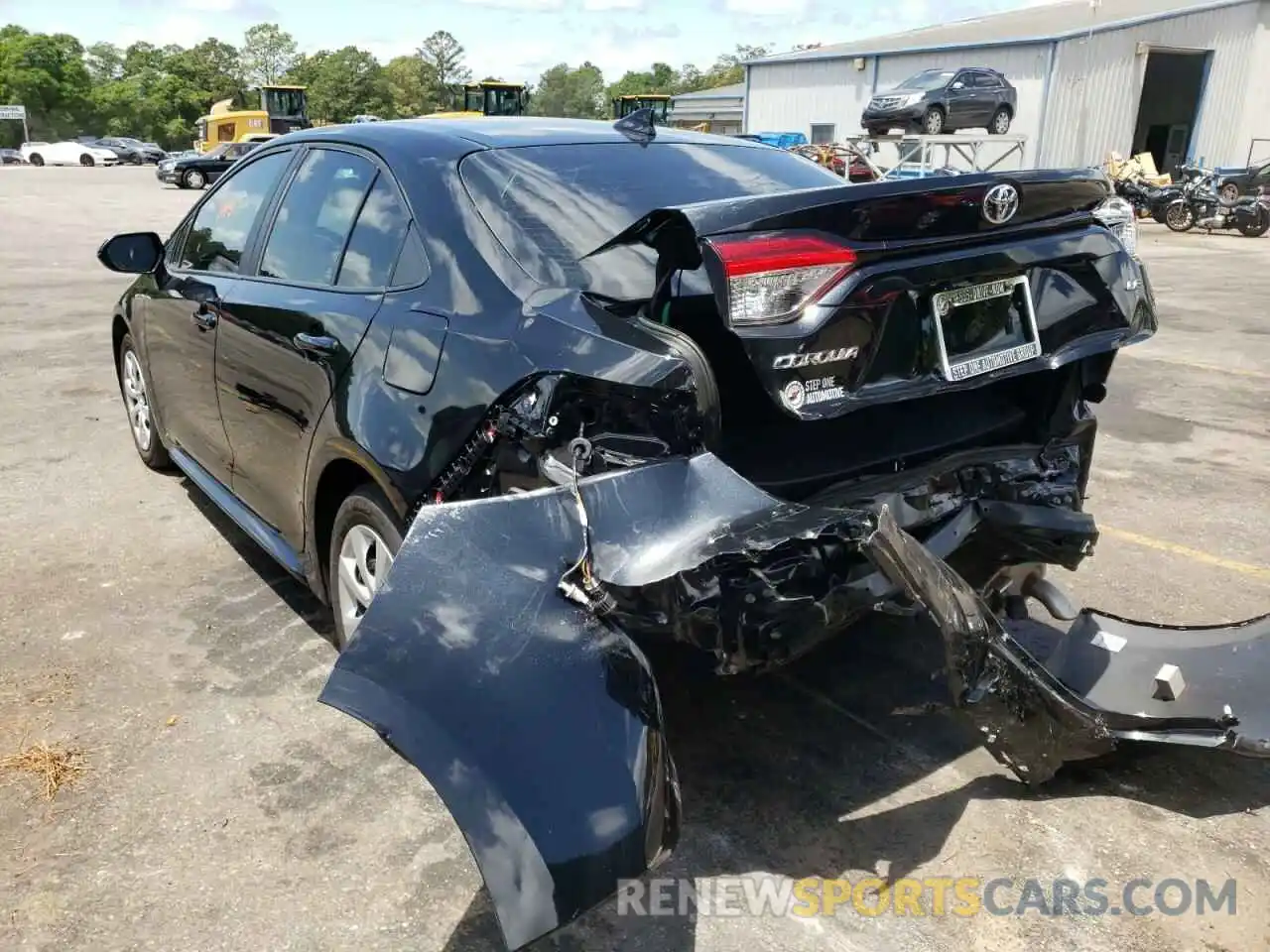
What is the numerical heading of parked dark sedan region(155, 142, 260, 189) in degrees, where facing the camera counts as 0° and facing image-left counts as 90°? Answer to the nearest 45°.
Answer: approximately 45°

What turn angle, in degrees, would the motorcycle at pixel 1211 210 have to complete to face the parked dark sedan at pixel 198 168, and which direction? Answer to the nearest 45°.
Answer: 0° — it already faces it

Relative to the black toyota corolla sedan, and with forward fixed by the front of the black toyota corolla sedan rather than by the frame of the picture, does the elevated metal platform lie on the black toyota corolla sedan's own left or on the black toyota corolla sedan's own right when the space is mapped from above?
on the black toyota corolla sedan's own right

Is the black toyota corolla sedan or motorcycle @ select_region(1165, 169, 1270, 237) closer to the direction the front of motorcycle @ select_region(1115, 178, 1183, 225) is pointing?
the black toyota corolla sedan

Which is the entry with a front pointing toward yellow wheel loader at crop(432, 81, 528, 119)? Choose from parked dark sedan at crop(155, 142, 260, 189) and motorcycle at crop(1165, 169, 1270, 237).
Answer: the motorcycle

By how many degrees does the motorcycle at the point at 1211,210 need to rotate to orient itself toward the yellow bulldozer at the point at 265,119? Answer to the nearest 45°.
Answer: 0° — it already faces it

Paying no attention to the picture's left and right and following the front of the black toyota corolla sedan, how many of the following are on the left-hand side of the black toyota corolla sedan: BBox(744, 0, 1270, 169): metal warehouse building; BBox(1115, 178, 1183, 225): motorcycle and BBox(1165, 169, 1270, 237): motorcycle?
0

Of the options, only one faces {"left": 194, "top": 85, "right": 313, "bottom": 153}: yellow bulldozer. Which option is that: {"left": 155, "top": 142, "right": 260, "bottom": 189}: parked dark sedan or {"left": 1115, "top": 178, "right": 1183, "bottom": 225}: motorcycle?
the motorcycle

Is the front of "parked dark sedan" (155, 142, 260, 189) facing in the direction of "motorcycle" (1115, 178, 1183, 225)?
no

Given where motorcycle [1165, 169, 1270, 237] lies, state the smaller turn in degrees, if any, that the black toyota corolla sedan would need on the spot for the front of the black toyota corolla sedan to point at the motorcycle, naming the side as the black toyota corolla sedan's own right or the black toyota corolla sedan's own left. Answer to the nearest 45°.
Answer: approximately 90° to the black toyota corolla sedan's own right

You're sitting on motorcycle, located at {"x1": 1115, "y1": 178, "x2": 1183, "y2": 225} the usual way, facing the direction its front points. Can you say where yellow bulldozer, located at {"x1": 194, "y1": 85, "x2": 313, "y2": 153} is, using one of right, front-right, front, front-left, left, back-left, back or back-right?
front

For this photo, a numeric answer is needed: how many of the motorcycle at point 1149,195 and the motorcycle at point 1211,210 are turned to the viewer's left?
2

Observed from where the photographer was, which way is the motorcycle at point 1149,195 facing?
facing to the left of the viewer

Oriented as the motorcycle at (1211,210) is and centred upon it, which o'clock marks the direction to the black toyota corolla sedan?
The black toyota corolla sedan is roughly at 9 o'clock from the motorcycle.

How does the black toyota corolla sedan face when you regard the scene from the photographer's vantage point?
facing away from the viewer and to the left of the viewer

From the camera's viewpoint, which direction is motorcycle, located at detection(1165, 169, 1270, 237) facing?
to the viewer's left

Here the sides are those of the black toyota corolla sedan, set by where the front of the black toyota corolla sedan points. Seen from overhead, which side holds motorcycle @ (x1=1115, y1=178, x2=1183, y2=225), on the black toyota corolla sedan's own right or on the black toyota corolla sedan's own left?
on the black toyota corolla sedan's own right

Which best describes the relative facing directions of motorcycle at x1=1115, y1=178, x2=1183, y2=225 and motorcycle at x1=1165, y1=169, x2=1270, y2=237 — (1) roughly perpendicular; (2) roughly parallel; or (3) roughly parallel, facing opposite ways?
roughly parallel
